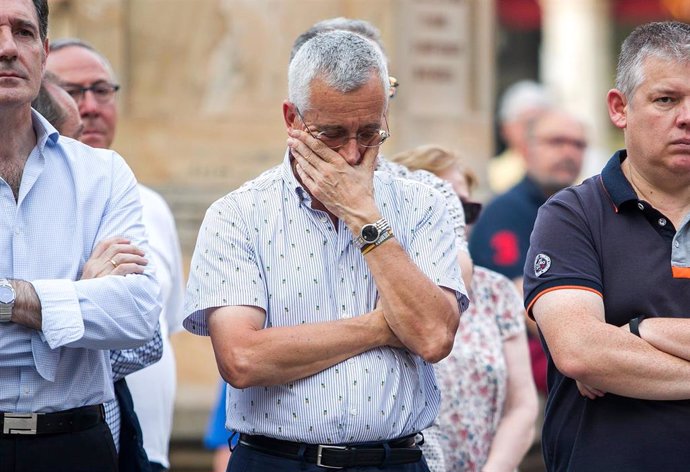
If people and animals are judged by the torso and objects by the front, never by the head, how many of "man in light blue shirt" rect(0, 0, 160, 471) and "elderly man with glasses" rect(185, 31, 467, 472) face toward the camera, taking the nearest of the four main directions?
2

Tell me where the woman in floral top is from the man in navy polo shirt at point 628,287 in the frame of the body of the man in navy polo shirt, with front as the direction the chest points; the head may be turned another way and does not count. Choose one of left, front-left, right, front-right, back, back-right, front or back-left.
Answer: back

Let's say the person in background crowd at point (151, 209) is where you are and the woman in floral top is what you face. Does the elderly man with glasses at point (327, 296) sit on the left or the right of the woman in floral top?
right

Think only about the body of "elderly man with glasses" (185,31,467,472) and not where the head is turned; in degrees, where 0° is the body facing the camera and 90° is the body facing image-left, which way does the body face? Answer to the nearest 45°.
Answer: approximately 0°

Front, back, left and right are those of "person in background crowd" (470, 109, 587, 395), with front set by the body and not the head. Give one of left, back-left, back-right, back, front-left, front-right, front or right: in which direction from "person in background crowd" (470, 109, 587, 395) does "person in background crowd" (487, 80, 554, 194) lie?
back-left

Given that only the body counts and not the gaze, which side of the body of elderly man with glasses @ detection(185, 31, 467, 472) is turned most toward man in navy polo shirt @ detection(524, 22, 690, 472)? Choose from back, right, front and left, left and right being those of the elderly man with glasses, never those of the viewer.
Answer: left

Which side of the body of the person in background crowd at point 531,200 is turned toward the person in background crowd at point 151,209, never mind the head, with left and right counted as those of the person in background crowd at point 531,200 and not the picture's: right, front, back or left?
right

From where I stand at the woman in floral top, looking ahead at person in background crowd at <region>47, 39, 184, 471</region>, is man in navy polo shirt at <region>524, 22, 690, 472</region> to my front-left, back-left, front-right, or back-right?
back-left
